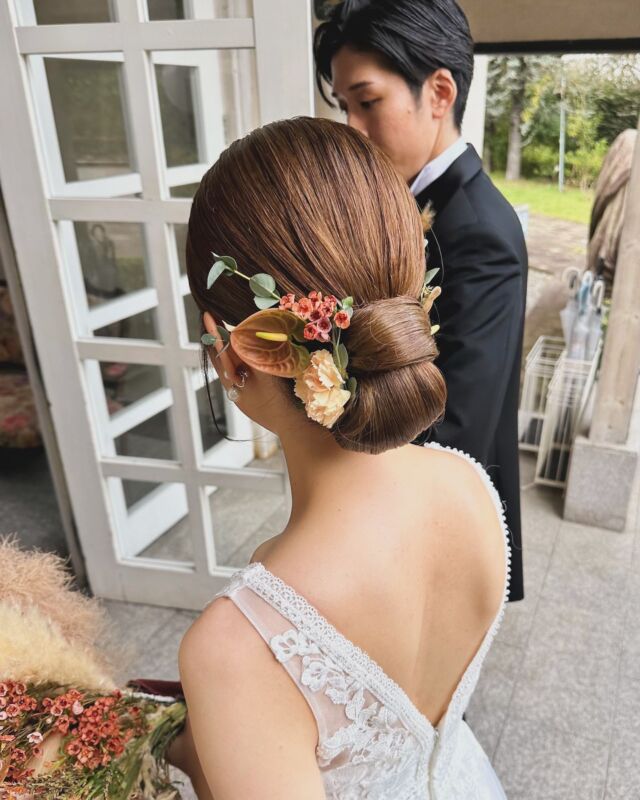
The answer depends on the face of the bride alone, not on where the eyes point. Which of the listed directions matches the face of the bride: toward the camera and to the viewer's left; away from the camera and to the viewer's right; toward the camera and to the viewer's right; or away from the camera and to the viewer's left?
away from the camera and to the viewer's left

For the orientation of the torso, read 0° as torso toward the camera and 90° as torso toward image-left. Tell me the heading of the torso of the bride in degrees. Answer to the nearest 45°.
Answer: approximately 135°

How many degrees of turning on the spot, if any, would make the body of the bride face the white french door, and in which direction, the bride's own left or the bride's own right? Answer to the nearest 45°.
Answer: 0° — they already face it

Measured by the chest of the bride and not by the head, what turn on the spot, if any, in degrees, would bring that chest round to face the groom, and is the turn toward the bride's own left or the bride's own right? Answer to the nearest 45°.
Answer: approximately 45° to the bride's own right
